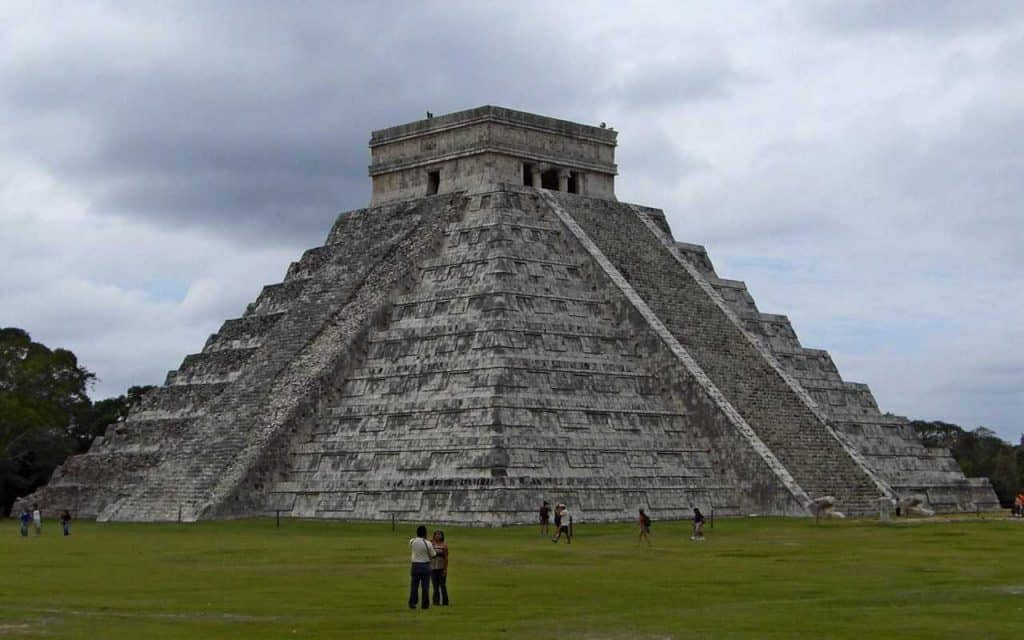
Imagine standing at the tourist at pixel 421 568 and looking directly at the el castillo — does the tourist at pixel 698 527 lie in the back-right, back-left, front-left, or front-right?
front-right

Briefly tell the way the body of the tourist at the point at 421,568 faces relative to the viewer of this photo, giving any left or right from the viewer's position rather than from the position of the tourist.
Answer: facing away from the viewer

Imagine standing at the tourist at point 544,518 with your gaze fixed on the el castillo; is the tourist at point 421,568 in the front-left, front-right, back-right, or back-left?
back-left

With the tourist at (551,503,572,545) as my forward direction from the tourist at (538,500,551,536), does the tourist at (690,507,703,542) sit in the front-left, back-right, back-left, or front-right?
front-left

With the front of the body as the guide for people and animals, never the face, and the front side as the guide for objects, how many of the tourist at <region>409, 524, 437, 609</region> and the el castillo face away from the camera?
1

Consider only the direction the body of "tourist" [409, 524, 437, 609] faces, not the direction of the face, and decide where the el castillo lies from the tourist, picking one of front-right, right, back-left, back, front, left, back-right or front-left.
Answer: front

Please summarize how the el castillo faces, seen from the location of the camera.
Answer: facing the viewer and to the right of the viewer

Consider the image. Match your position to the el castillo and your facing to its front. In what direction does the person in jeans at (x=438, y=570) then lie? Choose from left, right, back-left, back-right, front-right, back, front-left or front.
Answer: front-right

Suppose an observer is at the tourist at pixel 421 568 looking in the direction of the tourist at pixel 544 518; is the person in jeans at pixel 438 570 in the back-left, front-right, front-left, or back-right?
front-right
